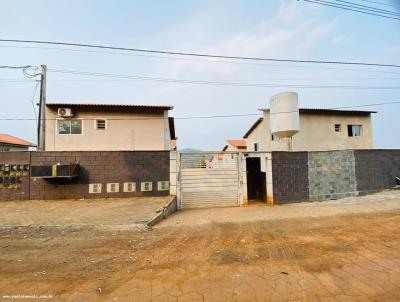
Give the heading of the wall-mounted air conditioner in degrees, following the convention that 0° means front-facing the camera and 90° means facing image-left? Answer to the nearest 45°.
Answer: approximately 0°

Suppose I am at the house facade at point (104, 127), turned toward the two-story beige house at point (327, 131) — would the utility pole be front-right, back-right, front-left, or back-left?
back-right

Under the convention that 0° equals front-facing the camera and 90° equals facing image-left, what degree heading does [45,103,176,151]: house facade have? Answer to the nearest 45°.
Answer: approximately 0°

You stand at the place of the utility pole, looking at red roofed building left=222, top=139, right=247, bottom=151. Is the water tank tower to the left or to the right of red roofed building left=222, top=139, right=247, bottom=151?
right

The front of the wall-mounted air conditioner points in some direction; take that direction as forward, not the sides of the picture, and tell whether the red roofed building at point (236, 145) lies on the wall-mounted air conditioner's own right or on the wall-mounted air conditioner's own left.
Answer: on the wall-mounted air conditioner's own left

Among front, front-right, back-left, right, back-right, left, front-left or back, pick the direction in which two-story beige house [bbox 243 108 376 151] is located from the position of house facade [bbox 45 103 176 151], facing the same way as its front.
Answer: left

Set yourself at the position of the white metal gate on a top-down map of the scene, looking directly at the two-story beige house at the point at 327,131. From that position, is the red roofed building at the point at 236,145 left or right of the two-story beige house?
left
